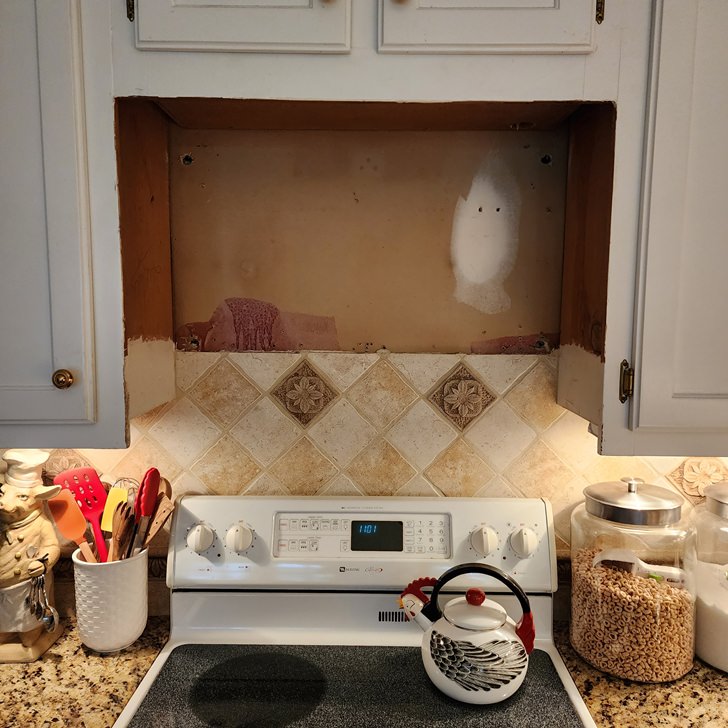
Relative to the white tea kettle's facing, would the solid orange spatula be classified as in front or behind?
in front

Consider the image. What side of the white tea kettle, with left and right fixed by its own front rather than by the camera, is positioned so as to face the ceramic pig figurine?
front

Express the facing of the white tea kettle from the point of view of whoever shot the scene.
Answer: facing to the left of the viewer

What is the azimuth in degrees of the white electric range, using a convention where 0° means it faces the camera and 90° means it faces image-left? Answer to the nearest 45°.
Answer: approximately 0°

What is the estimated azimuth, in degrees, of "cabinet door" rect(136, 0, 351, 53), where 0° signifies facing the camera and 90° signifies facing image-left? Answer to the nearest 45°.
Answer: approximately 0°
